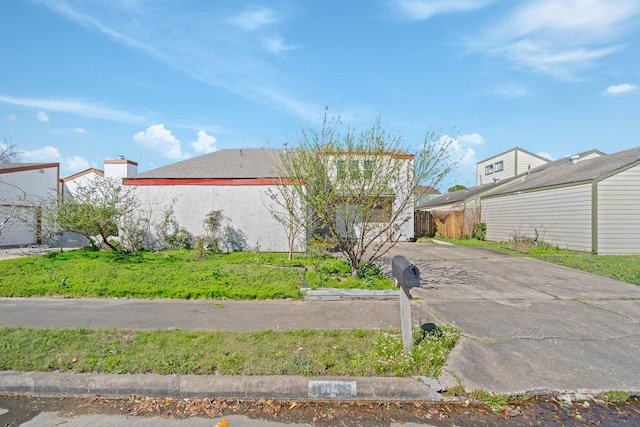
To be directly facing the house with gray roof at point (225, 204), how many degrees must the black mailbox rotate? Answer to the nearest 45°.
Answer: approximately 180°

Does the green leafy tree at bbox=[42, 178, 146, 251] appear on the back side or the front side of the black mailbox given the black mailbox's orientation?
on the back side

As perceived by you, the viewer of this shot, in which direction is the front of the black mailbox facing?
facing the viewer and to the right of the viewer

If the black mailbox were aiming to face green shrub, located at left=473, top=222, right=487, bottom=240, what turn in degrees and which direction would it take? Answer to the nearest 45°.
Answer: approximately 135° to its left

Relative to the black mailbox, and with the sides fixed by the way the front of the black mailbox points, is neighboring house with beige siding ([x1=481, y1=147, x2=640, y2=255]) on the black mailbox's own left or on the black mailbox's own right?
on the black mailbox's own left

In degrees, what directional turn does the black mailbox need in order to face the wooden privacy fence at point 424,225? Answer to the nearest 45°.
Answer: approximately 135° to its left

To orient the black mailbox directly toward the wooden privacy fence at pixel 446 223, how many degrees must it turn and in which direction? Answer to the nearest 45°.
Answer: approximately 135° to its left

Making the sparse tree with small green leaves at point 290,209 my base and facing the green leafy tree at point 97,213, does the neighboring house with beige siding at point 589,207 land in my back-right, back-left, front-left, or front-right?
back-right
